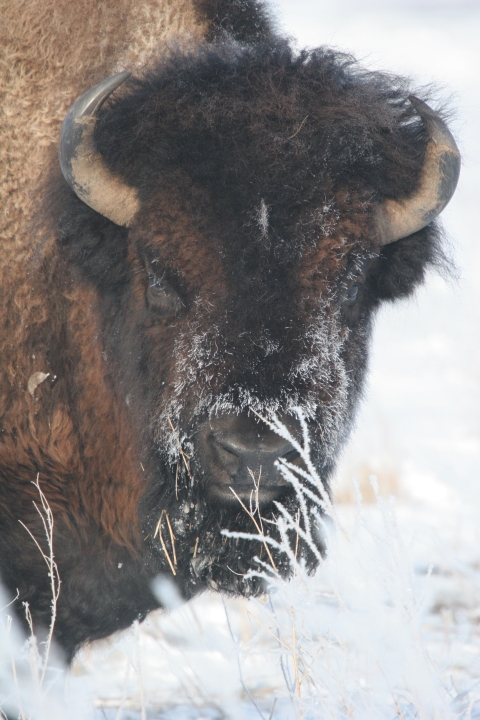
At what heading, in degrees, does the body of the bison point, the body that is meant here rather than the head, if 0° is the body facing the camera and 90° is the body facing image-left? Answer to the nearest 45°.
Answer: approximately 315°
